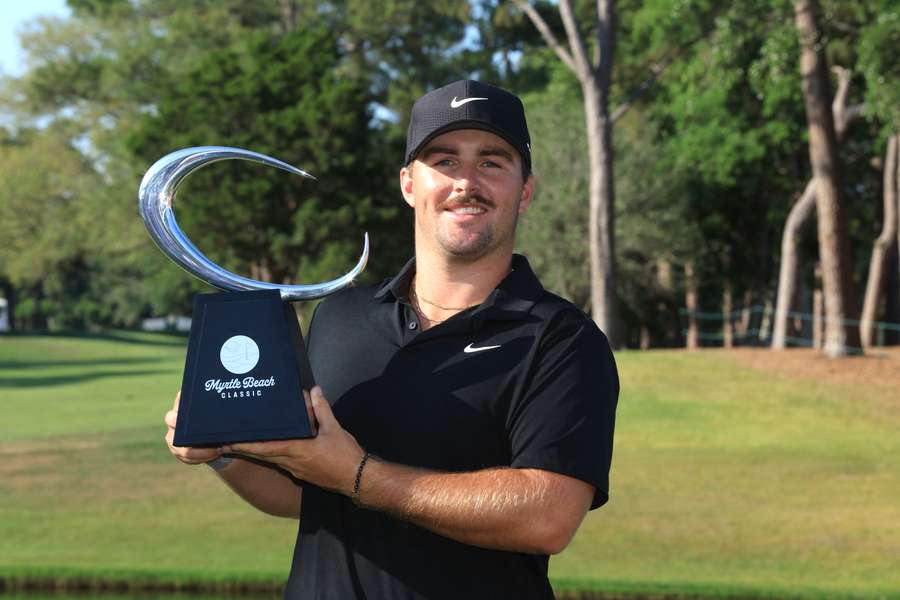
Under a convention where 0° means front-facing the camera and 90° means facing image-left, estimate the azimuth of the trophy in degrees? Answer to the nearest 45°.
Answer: approximately 0°

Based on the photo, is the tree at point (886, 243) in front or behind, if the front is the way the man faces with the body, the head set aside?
behind

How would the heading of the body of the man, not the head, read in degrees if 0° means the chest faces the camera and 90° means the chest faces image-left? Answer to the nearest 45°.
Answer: approximately 45°

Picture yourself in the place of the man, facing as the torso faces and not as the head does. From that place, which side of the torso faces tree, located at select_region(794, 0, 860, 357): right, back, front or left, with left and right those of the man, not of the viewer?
back

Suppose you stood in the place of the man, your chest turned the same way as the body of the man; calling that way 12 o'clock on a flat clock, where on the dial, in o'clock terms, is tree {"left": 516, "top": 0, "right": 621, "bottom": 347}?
The tree is roughly at 5 o'clock from the man.

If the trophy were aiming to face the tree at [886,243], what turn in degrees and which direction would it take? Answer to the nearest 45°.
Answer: approximately 135° to its left
